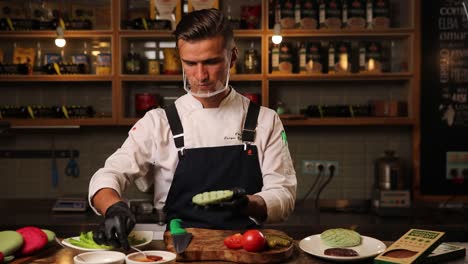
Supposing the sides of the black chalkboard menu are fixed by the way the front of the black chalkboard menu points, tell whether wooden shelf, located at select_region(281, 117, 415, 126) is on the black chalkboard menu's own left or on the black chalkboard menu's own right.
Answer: on the black chalkboard menu's own right

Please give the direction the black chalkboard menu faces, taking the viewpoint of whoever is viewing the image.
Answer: facing the viewer

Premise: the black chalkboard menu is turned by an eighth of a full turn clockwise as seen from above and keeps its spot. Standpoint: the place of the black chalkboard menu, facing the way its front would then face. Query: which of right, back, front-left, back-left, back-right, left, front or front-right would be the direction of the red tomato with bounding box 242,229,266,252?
front-left

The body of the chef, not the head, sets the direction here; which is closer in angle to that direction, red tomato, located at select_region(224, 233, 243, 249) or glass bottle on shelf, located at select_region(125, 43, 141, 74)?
the red tomato

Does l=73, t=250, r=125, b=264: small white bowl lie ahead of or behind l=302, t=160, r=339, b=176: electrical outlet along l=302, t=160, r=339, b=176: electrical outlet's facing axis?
ahead

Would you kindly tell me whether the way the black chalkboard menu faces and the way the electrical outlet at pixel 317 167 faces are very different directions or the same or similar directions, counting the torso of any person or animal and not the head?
same or similar directions

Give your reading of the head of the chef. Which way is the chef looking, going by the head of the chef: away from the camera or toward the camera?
toward the camera

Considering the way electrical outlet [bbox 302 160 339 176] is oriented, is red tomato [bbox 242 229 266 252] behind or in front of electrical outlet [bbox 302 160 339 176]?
in front

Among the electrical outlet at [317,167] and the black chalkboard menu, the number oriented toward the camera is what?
2

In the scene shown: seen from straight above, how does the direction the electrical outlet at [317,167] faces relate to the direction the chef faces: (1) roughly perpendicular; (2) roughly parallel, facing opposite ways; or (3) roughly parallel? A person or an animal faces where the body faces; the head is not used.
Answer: roughly parallel

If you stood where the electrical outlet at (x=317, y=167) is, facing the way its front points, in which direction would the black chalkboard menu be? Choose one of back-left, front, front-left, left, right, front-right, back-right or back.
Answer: left

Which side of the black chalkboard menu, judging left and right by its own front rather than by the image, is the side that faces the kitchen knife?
front

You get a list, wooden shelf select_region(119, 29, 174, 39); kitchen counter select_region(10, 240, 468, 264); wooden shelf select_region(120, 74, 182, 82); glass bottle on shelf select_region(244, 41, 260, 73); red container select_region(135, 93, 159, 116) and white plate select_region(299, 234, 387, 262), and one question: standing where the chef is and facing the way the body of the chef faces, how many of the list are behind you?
4

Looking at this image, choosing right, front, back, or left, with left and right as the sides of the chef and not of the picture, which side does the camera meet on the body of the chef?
front
